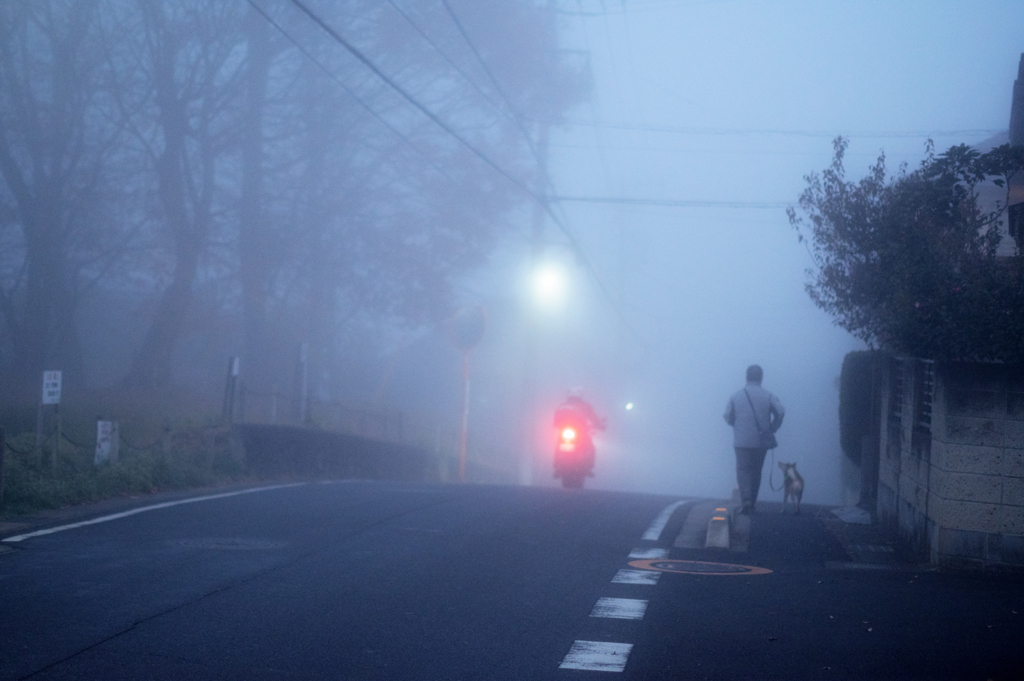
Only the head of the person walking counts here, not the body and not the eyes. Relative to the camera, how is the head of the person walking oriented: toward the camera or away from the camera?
away from the camera

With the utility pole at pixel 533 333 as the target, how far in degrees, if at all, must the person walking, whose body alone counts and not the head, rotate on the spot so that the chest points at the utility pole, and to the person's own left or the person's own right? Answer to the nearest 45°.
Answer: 0° — they already face it

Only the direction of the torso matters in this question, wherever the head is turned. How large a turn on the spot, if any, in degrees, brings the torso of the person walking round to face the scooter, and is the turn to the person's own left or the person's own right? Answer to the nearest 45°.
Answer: approximately 45° to the person's own left

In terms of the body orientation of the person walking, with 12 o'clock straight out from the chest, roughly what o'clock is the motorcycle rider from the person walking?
The motorcycle rider is roughly at 11 o'clock from the person walking.

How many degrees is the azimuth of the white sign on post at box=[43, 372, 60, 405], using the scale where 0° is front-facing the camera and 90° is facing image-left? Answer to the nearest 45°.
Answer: approximately 0°

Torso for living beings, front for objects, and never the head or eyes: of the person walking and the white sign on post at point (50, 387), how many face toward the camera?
1

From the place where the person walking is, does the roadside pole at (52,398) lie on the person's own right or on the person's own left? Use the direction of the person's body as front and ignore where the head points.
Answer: on the person's own left

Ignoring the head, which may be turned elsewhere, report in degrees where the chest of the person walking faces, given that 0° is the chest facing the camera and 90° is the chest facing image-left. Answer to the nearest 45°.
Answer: approximately 180°

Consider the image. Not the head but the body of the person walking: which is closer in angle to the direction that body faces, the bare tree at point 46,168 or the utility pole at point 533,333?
the utility pole

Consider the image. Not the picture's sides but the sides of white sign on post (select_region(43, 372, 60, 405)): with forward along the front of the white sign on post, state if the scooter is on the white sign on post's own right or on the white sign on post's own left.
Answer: on the white sign on post's own left
